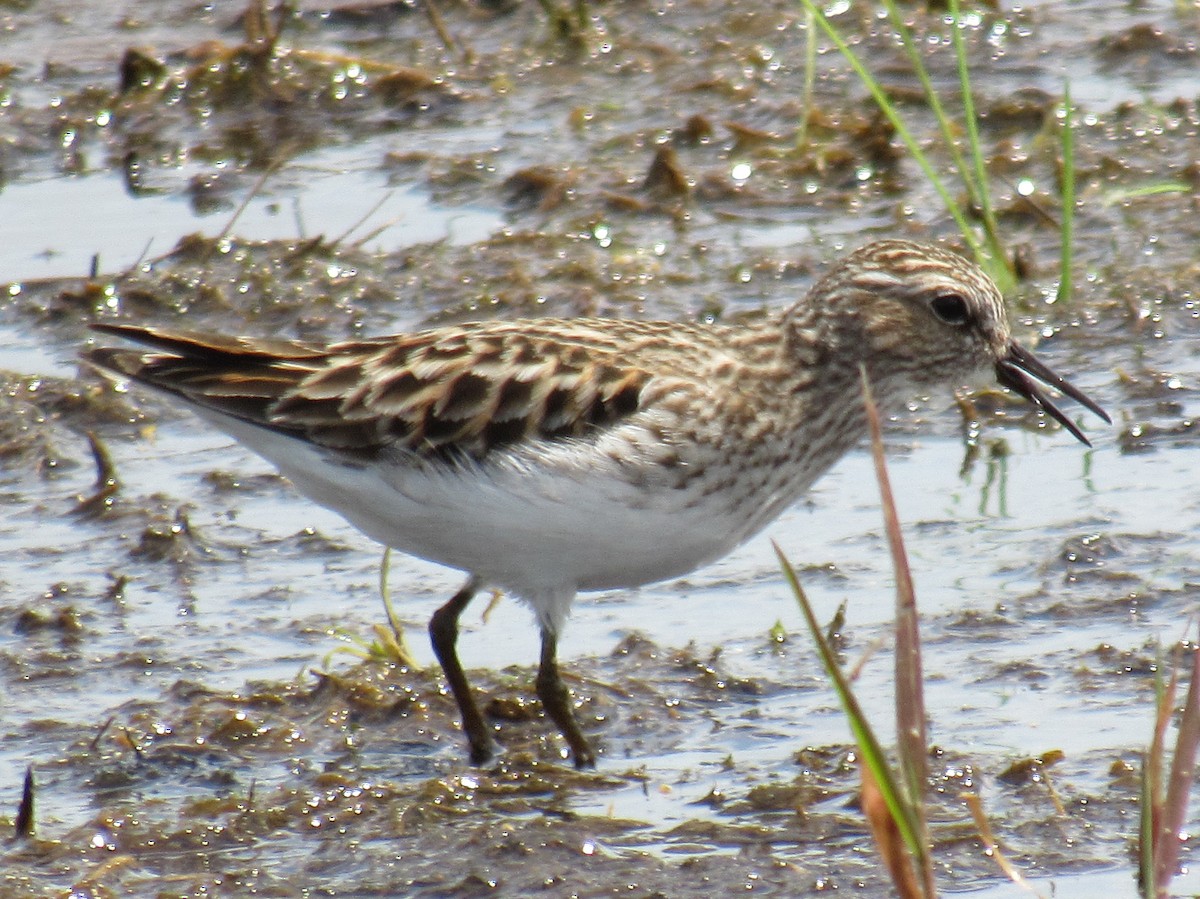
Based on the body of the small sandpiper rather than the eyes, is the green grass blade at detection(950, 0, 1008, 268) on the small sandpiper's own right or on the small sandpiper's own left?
on the small sandpiper's own left

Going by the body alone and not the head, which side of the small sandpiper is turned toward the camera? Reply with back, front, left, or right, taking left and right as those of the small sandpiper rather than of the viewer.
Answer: right

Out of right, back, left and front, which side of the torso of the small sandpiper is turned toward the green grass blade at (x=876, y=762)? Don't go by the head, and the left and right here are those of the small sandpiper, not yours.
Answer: right

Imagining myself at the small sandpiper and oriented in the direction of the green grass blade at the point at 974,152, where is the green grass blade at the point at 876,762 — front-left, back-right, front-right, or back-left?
back-right
